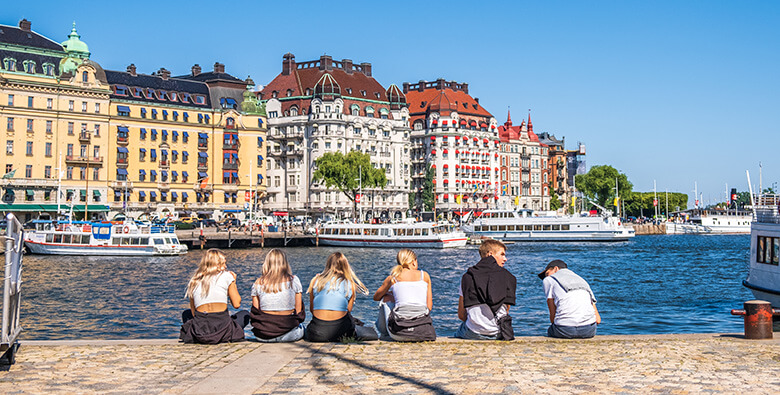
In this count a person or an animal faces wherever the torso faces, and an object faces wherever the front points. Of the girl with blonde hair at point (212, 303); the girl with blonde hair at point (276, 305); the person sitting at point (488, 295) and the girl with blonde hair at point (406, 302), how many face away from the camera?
4

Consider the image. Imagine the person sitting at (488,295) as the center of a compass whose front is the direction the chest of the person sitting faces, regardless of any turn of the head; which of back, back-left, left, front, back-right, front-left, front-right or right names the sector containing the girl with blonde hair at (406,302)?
left

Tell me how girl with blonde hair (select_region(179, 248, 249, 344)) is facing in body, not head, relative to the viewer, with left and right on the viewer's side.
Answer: facing away from the viewer

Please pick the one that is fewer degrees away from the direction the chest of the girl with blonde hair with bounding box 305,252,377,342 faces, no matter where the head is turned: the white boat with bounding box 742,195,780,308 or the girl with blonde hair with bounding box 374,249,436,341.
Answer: the white boat

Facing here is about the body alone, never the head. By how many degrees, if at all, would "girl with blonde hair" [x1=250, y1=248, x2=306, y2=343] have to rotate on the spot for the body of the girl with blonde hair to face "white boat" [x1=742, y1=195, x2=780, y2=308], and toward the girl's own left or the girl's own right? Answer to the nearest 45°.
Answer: approximately 45° to the girl's own right

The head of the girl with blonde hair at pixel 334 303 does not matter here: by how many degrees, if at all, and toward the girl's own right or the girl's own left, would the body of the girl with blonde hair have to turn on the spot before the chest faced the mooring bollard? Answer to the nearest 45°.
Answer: approximately 90° to the girl's own right

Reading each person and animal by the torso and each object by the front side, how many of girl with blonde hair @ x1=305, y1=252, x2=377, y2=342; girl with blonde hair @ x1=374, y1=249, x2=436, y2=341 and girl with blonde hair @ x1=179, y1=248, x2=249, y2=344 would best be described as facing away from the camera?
3

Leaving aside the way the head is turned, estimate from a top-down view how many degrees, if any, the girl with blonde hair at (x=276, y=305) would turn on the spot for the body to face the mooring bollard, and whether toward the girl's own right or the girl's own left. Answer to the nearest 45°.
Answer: approximately 90° to the girl's own right

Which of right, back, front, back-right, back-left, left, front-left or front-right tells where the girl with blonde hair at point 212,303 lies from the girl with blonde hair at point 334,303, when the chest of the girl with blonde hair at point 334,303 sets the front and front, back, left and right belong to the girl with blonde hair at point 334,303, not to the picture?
left

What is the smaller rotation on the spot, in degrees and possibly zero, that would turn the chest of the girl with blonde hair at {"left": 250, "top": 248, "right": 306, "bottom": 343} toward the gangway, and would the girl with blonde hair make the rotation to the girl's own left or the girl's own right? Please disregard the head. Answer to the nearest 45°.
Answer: approximately 135° to the girl's own left

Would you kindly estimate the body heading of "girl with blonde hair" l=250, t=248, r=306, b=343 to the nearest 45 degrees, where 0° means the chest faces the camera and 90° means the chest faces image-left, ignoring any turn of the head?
approximately 180°

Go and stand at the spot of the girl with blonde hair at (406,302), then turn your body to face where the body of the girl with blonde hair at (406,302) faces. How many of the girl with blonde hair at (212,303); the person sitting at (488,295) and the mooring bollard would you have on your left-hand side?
1

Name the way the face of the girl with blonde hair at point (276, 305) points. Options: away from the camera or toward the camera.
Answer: away from the camera

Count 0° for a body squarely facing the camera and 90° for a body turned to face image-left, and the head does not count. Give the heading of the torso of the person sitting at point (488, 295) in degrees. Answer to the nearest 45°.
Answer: approximately 180°

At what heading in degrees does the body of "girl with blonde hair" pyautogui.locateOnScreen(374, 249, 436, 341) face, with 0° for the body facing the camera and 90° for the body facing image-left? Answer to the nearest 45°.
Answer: approximately 180°

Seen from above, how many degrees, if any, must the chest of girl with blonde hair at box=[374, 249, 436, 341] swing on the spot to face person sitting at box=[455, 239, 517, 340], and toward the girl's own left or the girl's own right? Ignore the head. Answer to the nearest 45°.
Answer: approximately 90° to the girl's own right
